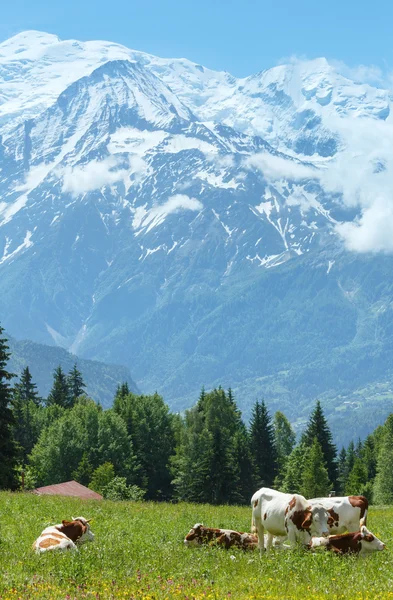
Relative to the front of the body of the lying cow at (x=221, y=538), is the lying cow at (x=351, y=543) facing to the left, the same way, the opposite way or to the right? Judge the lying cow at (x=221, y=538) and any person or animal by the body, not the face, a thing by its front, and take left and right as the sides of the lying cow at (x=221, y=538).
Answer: the opposite way

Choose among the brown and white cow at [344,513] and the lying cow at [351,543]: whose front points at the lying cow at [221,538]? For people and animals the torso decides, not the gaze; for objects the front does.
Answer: the brown and white cow

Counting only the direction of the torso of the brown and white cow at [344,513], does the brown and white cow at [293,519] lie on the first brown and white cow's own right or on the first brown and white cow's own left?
on the first brown and white cow's own left

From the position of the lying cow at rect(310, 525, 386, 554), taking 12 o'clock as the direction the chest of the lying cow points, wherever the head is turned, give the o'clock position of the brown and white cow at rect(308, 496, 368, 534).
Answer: The brown and white cow is roughly at 9 o'clock from the lying cow.

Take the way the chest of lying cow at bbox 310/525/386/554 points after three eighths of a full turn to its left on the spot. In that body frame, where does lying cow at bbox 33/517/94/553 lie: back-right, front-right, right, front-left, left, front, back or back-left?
front-left

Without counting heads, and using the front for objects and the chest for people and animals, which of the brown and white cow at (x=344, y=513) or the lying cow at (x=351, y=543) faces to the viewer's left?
the brown and white cow

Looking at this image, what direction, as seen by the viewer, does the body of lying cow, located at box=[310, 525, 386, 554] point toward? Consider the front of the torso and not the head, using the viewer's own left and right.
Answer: facing to the right of the viewer

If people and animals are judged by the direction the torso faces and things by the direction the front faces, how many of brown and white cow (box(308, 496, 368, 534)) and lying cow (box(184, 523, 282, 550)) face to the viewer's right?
0

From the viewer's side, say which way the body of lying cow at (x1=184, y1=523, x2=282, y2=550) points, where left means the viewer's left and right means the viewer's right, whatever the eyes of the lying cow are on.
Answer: facing to the left of the viewer

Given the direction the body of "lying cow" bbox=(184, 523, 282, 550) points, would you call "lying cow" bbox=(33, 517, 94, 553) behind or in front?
in front

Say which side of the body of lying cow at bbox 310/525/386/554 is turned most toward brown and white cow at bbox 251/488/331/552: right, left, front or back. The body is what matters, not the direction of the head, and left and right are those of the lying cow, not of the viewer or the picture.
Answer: back

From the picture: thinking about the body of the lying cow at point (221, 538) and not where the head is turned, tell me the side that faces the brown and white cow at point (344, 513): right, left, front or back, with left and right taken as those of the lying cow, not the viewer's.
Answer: back

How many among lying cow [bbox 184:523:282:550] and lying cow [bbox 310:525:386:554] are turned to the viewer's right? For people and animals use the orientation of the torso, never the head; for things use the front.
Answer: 1

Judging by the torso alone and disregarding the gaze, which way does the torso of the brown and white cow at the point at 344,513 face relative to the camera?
to the viewer's left

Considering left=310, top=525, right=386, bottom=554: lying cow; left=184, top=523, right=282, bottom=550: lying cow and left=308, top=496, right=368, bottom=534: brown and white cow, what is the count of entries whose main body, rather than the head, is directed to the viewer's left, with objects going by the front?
2
